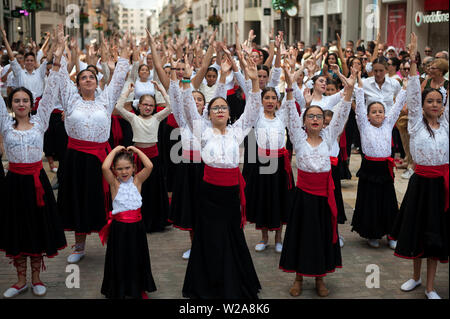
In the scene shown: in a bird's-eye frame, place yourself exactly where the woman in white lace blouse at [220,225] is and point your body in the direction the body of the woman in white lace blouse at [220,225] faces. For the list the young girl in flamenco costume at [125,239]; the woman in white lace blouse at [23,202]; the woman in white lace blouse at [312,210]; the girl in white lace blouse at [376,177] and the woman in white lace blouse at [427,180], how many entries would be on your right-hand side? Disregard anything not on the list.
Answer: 2

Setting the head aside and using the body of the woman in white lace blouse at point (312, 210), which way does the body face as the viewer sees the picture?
toward the camera

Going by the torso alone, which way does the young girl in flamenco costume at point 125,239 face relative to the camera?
toward the camera

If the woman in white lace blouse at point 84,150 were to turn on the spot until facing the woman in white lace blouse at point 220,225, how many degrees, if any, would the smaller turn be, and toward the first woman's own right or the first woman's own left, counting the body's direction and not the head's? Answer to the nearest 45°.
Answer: approximately 45° to the first woman's own left

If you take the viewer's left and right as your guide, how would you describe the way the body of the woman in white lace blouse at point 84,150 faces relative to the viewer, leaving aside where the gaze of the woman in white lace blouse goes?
facing the viewer

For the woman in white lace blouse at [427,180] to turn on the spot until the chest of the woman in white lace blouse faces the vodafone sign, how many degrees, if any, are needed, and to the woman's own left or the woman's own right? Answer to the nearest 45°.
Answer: approximately 180°

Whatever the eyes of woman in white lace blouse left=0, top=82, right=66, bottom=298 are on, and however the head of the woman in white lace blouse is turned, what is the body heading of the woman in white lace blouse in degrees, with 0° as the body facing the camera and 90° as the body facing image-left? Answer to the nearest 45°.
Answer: approximately 0°

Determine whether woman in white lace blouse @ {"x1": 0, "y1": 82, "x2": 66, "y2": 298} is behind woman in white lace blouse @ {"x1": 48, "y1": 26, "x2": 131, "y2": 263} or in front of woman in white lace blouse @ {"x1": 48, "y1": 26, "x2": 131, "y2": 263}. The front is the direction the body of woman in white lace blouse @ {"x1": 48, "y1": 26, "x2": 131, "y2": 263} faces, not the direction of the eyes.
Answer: in front

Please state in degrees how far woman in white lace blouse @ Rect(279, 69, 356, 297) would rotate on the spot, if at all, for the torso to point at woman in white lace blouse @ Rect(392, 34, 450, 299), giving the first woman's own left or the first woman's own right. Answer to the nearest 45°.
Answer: approximately 90° to the first woman's own left

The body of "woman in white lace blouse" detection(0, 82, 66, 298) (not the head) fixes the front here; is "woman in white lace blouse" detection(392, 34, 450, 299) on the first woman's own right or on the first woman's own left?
on the first woman's own left

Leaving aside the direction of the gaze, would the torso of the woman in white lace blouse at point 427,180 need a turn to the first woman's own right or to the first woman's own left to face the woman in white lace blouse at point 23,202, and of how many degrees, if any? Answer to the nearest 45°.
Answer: approximately 90° to the first woman's own right
